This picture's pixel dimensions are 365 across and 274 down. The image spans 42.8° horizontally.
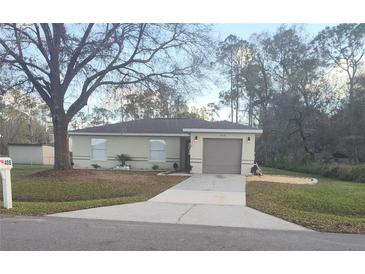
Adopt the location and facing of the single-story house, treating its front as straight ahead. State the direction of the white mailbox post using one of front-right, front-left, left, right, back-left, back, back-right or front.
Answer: front

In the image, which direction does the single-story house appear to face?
toward the camera

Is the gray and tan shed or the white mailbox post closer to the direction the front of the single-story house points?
the white mailbox post

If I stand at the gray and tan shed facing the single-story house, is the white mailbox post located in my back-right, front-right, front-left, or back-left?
front-right

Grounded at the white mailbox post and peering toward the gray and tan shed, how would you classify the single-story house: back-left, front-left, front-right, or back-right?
front-right

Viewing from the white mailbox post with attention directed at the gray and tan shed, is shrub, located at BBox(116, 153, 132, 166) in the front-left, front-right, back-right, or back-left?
front-right

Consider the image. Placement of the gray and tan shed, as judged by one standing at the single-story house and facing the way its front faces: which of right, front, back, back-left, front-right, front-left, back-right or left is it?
back-right
